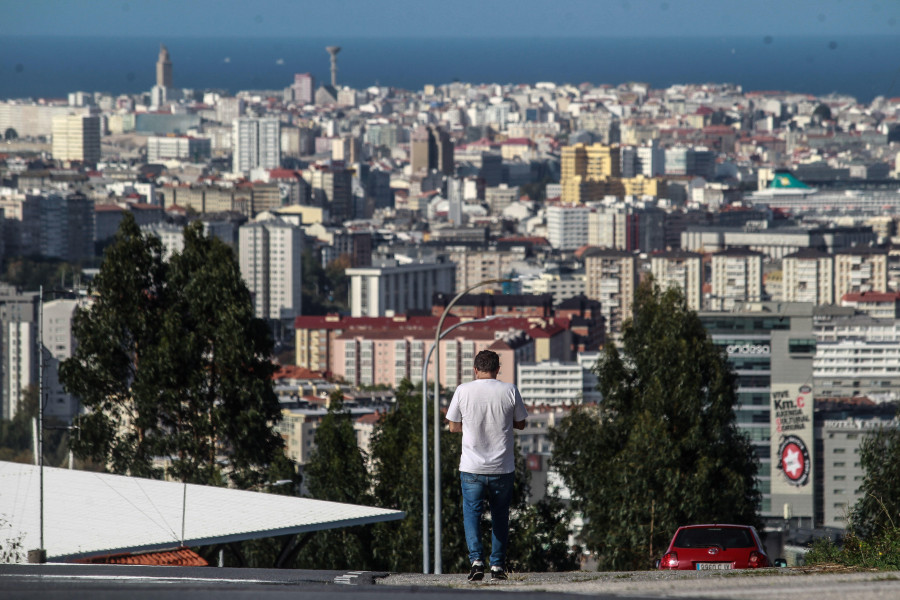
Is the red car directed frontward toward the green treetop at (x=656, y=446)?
yes

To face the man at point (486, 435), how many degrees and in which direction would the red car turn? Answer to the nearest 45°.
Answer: approximately 135° to its left

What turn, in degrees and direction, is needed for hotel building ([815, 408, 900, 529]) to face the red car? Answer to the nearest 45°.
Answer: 0° — it already faces it

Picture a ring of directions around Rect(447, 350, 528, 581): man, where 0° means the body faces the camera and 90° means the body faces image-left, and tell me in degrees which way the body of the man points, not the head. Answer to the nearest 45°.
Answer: approximately 180°

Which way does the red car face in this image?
away from the camera

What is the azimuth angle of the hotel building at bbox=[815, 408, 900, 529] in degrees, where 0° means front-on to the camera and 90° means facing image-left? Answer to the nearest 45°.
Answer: approximately 0°

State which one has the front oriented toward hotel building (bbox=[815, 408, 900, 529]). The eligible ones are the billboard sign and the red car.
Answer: the red car

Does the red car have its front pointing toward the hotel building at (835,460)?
yes
